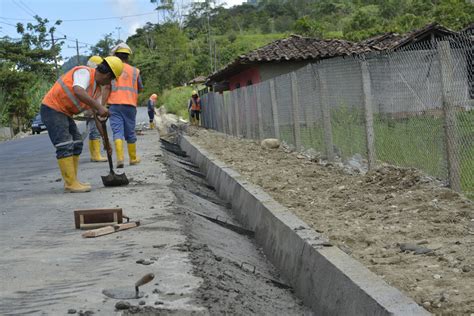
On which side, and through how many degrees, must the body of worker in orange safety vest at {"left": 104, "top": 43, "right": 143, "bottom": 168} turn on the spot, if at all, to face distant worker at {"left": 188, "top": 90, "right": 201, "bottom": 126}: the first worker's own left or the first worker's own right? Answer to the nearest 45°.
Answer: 0° — they already face them

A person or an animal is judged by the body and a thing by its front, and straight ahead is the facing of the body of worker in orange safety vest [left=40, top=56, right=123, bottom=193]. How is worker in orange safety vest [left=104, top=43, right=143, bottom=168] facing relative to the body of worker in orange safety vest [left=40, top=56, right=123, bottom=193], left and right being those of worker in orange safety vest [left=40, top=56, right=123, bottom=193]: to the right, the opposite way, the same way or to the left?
to the left

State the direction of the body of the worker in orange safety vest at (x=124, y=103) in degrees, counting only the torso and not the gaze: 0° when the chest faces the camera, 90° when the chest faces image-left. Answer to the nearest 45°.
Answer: approximately 180°

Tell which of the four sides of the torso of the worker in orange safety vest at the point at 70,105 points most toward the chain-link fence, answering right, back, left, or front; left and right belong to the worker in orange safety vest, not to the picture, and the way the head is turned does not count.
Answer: front

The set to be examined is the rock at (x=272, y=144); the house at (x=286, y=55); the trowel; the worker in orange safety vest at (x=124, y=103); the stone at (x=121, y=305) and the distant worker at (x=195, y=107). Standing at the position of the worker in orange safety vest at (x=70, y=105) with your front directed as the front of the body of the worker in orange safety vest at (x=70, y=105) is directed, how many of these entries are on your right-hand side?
2

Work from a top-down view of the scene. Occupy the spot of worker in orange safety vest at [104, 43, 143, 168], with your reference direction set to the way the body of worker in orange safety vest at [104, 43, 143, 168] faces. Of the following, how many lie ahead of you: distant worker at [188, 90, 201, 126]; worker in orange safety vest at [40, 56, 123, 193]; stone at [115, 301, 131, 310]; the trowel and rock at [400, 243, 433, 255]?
1

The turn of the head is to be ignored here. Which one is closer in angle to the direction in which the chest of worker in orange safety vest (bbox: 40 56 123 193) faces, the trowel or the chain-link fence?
the chain-link fence

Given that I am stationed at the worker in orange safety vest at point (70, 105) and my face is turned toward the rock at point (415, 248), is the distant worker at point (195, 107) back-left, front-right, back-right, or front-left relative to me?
back-left

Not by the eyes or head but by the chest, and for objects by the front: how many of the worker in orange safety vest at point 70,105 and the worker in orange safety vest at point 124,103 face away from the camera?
1

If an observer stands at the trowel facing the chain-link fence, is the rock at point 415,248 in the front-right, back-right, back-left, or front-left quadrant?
front-right

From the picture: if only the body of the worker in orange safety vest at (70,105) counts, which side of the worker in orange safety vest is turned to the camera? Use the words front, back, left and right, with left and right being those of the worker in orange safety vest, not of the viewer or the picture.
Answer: right
